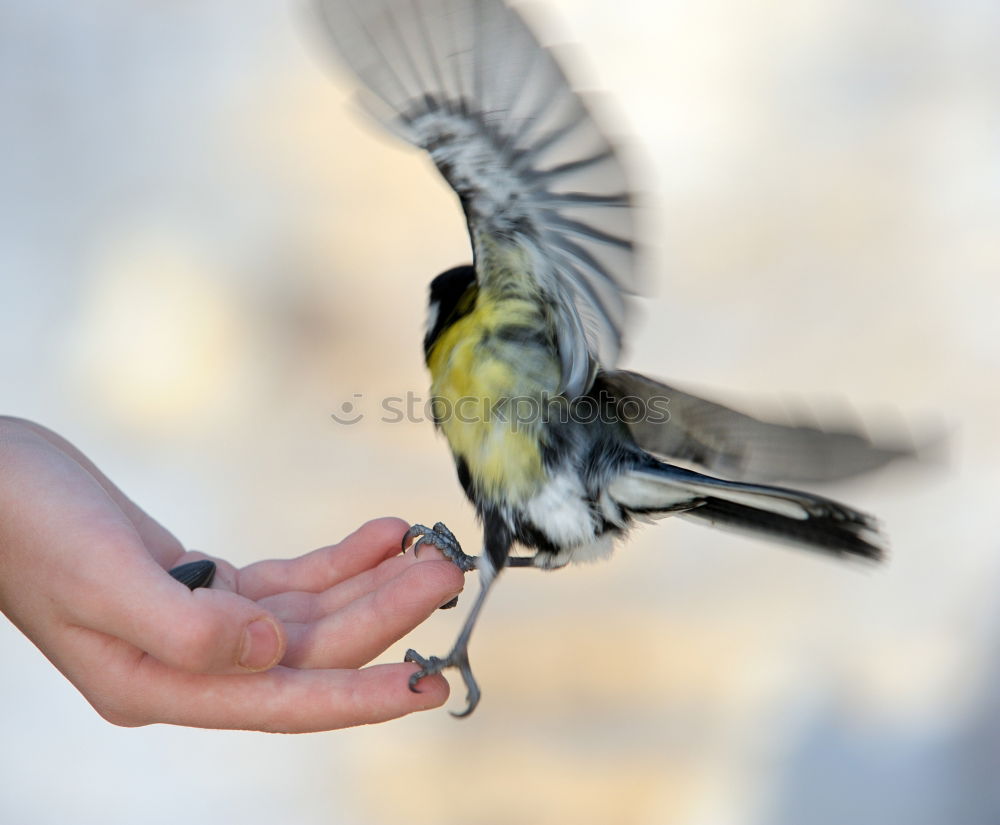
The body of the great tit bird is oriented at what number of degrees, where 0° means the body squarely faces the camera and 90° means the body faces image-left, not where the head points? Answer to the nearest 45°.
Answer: approximately 90°
